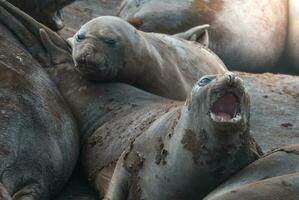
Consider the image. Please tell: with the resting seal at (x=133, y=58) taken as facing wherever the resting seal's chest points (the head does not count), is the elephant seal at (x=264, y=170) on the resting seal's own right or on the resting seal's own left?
on the resting seal's own left
